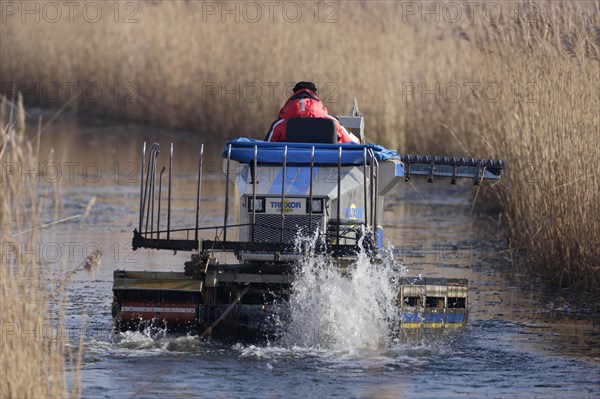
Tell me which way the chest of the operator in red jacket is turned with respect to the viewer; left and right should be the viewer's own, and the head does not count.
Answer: facing away from the viewer
